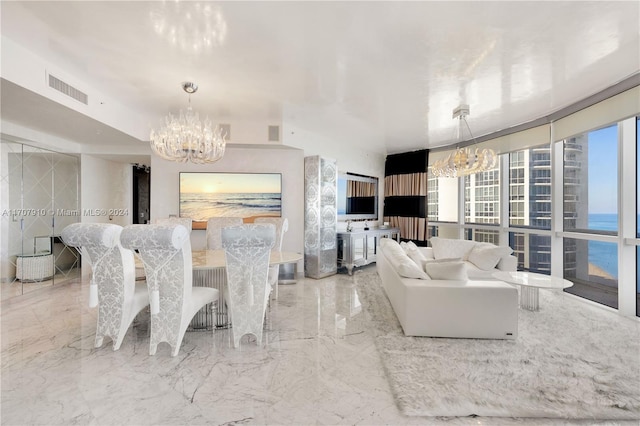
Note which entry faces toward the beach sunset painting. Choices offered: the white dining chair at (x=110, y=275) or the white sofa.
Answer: the white dining chair

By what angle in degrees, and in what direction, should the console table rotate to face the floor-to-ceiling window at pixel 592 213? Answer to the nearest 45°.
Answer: approximately 45° to its left

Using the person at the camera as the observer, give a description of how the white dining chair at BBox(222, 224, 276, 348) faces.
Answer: facing away from the viewer

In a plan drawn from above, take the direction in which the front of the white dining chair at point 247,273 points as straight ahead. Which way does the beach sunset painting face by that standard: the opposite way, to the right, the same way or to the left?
the opposite way

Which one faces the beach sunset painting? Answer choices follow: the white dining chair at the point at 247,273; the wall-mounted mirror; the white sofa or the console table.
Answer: the white dining chair

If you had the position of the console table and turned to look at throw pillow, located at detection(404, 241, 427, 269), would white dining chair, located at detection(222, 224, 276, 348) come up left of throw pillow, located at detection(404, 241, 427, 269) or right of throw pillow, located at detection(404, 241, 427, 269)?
right

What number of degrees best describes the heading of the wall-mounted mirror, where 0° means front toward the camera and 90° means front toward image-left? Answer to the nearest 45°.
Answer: approximately 315°

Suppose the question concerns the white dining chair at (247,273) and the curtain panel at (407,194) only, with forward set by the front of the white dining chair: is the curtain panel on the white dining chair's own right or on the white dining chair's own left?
on the white dining chair's own right

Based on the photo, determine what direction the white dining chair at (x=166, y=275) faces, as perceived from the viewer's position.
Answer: facing away from the viewer and to the right of the viewer

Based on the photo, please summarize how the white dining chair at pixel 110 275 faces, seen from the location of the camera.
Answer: facing away from the viewer and to the right of the viewer

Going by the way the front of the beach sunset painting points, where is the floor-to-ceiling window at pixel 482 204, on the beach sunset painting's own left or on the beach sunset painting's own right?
on the beach sunset painting's own left

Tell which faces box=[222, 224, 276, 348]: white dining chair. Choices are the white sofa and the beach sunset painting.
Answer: the beach sunset painting

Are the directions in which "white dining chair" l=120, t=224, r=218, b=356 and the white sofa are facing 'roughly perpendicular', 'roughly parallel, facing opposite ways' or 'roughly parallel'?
roughly perpendicular
